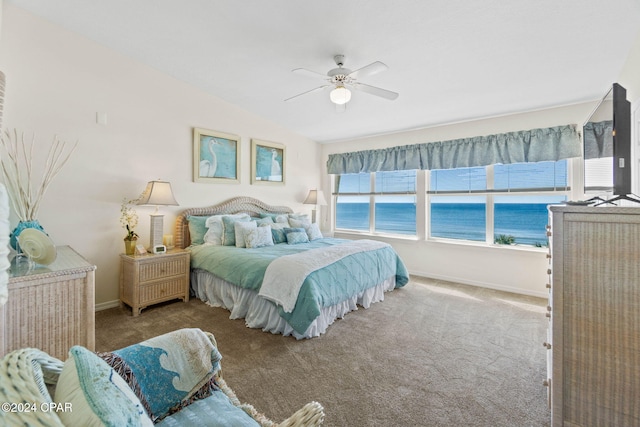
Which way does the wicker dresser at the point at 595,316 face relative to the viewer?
to the viewer's left

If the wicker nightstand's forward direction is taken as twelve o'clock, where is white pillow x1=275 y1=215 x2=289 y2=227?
The white pillow is roughly at 10 o'clock from the wicker nightstand.

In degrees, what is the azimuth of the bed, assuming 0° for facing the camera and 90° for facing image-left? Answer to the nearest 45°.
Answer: approximately 315°

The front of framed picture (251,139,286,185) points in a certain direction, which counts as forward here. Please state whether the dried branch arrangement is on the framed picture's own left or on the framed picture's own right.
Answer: on the framed picture's own right

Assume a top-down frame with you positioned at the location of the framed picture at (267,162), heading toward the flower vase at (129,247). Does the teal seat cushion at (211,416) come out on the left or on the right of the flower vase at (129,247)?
left

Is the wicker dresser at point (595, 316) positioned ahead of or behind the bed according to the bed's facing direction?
ahead

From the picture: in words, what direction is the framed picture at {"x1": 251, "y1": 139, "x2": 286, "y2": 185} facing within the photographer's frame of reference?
facing the viewer and to the right of the viewer
